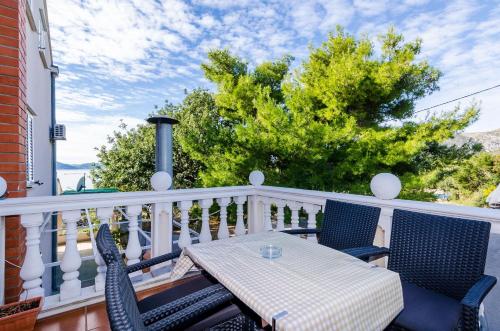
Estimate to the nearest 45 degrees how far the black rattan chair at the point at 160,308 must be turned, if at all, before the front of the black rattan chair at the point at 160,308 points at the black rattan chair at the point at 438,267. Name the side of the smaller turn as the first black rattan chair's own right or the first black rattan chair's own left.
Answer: approximately 45° to the first black rattan chair's own right

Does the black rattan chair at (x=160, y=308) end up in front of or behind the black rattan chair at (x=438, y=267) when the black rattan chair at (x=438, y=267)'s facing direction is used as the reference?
in front

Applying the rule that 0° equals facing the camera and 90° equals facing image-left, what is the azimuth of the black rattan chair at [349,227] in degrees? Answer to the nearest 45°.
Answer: approximately 45°

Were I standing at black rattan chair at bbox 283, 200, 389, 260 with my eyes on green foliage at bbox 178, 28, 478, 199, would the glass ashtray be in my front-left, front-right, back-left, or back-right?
back-left

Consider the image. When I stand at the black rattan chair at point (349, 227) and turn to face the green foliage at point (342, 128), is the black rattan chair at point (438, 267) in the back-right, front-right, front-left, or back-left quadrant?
back-right

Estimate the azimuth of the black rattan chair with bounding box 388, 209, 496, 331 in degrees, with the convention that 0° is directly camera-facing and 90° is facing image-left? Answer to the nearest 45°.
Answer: approximately 45°

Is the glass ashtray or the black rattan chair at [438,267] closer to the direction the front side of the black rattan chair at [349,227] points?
the glass ashtray

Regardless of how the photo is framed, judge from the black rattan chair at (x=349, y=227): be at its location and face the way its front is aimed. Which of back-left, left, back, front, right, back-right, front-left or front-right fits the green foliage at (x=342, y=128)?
back-right

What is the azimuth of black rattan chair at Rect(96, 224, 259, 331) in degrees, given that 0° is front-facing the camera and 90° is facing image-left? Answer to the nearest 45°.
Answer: approximately 225°

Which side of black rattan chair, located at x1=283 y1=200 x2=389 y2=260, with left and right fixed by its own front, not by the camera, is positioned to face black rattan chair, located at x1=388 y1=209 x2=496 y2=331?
left

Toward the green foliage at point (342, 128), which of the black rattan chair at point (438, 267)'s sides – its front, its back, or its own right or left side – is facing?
right

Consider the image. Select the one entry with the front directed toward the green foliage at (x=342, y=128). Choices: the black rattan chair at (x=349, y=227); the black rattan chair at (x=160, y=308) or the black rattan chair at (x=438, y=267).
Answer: the black rattan chair at (x=160, y=308)

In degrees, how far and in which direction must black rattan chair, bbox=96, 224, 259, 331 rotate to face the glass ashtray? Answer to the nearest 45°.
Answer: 0° — it already faces it

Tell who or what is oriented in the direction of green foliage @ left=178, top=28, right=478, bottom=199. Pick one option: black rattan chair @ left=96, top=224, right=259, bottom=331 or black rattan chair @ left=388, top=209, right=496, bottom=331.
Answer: black rattan chair @ left=96, top=224, right=259, bottom=331
